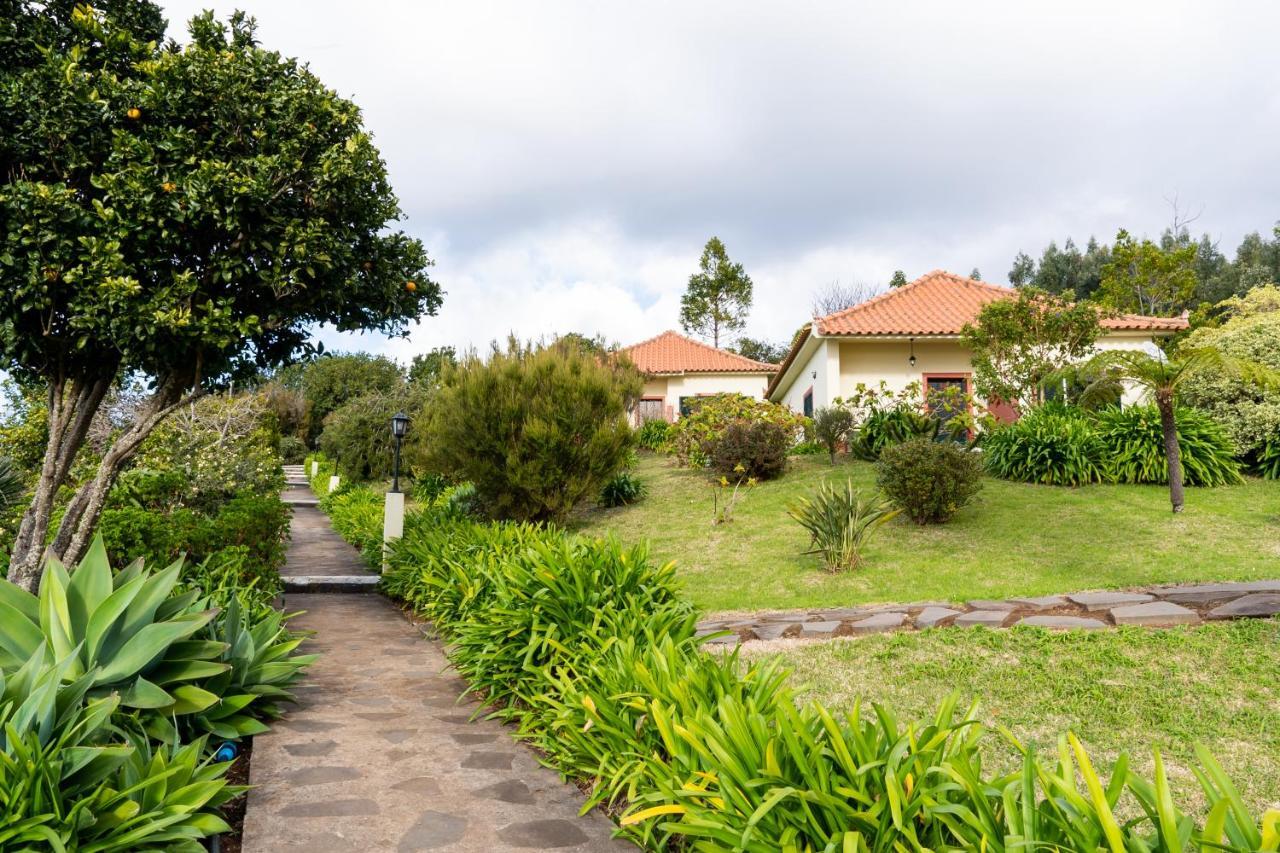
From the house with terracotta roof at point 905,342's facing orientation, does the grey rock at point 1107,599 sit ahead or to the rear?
ahead

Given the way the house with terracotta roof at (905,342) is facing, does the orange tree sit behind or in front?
in front

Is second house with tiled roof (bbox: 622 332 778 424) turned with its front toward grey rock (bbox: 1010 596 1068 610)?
yes

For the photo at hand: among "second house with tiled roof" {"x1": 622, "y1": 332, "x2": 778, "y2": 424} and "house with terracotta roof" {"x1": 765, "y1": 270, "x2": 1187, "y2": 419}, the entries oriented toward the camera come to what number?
2

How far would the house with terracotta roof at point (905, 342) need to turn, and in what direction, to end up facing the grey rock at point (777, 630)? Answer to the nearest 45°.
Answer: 0° — it already faces it

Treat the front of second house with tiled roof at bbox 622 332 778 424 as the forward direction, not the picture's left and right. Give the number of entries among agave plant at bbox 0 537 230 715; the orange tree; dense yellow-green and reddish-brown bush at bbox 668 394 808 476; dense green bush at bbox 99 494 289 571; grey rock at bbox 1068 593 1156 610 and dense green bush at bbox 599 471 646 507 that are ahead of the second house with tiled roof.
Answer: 6

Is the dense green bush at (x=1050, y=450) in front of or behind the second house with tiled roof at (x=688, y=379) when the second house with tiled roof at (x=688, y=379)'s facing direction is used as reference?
in front

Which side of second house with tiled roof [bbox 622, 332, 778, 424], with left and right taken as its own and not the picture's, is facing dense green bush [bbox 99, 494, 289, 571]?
front

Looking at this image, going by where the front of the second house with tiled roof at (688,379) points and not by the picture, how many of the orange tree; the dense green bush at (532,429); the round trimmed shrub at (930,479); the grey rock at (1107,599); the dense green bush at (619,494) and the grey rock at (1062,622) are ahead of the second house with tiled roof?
6

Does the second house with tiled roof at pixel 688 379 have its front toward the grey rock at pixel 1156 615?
yes

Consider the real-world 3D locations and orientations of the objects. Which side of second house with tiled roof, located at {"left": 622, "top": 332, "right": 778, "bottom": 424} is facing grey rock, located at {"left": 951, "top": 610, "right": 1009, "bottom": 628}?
front

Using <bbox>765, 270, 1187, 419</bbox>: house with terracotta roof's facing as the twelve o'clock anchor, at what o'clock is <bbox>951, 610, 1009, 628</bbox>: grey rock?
The grey rock is roughly at 12 o'clock from the house with terracotta roof.

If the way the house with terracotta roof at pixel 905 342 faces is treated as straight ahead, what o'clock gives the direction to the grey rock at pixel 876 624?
The grey rock is roughly at 12 o'clock from the house with terracotta roof.

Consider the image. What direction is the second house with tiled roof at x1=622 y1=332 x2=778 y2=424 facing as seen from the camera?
toward the camera
